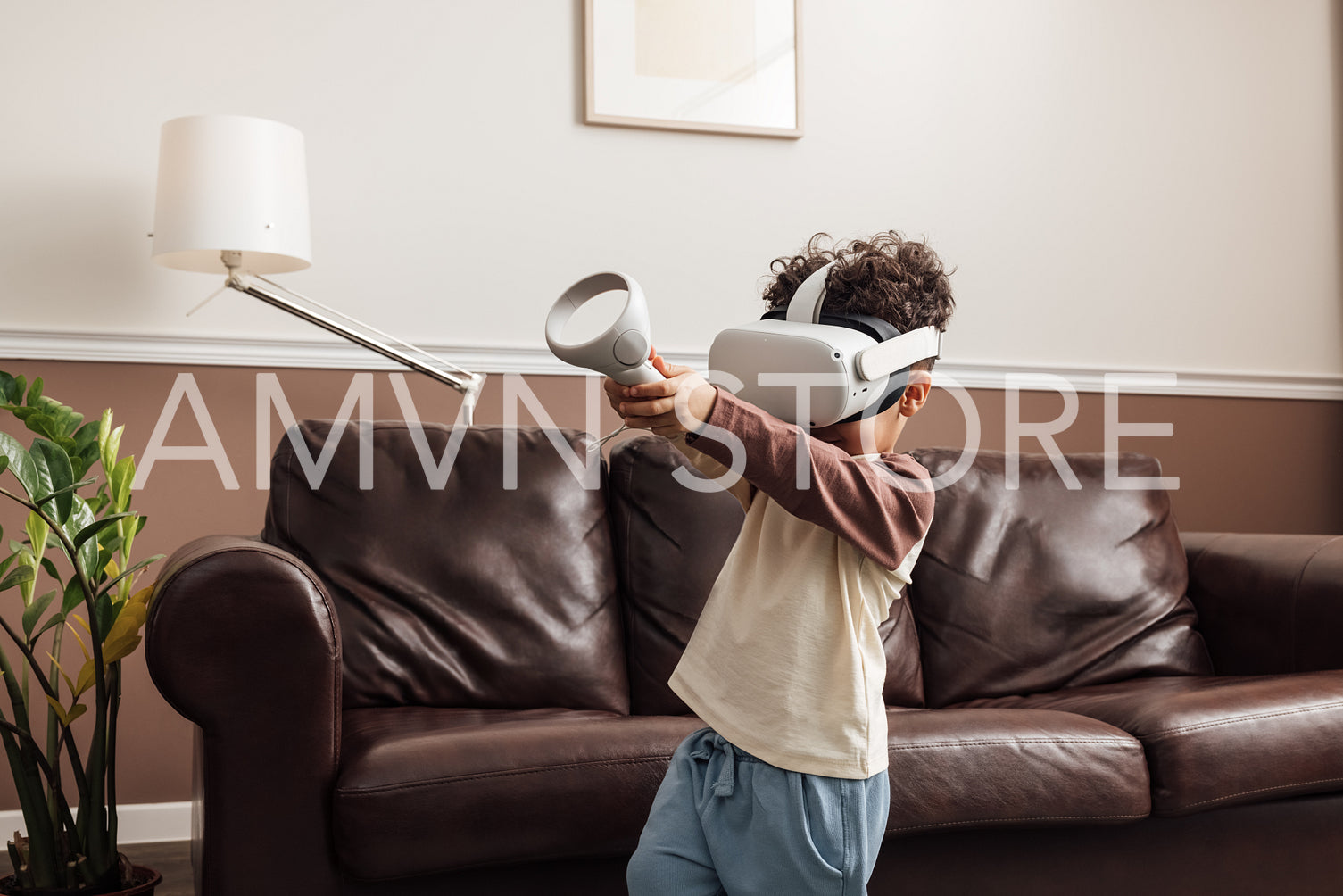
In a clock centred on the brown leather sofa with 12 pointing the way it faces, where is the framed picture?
The framed picture is roughly at 6 o'clock from the brown leather sofa.

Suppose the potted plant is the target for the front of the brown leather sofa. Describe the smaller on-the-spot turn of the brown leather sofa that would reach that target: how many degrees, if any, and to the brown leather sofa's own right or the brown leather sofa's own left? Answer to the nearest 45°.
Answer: approximately 90° to the brown leather sofa's own right

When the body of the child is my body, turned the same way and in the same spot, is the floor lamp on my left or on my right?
on my right
